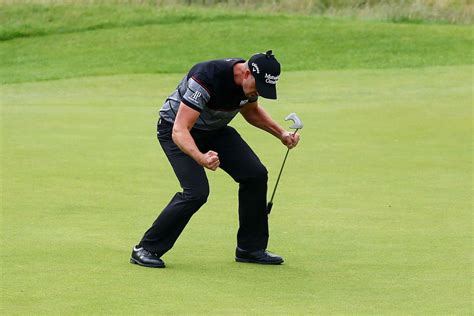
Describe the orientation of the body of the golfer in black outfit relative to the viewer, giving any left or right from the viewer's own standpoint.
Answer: facing the viewer and to the right of the viewer

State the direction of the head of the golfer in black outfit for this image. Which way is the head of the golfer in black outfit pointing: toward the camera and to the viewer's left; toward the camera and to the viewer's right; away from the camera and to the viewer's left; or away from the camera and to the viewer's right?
toward the camera and to the viewer's right
